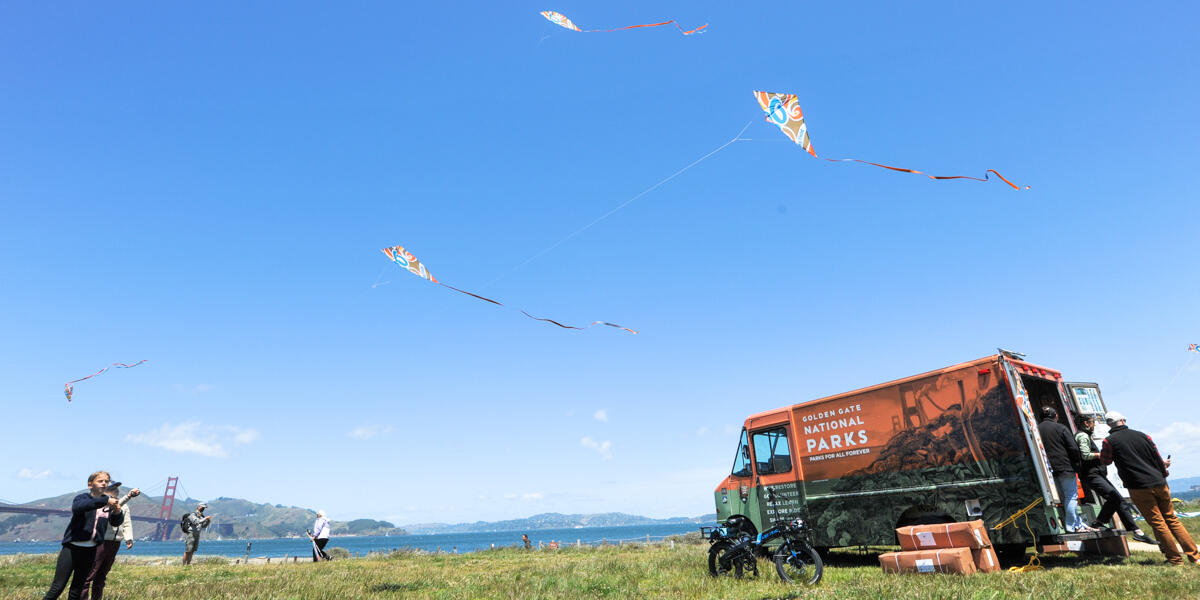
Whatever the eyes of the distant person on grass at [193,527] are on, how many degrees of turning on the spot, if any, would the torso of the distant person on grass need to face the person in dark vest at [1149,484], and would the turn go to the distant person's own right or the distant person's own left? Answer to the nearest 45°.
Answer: approximately 45° to the distant person's own right

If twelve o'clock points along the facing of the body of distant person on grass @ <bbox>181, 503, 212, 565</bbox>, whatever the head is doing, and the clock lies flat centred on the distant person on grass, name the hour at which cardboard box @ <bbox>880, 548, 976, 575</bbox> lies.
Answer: The cardboard box is roughly at 2 o'clock from the distant person on grass.

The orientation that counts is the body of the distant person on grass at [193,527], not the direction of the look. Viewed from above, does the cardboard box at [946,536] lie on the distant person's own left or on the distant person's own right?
on the distant person's own right

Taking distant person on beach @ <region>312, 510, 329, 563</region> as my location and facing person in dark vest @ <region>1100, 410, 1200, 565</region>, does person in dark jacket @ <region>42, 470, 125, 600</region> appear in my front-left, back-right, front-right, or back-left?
front-right

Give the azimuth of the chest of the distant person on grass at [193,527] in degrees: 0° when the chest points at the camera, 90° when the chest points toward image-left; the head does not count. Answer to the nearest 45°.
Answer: approximately 270°

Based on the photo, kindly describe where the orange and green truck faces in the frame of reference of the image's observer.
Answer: facing away from the viewer and to the left of the viewer

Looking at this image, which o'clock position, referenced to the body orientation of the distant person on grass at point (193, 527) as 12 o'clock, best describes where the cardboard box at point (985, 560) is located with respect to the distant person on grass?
The cardboard box is roughly at 2 o'clock from the distant person on grass.

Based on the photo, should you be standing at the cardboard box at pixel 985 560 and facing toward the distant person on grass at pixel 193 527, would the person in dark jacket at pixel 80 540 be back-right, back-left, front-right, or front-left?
front-left

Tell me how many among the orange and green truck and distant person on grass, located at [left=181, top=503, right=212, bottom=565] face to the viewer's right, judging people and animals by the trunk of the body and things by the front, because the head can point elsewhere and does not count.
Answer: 1

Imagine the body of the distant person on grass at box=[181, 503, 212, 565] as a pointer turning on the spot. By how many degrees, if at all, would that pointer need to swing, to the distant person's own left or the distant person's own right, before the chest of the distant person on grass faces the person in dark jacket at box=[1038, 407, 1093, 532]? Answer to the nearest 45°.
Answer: approximately 45° to the distant person's own right

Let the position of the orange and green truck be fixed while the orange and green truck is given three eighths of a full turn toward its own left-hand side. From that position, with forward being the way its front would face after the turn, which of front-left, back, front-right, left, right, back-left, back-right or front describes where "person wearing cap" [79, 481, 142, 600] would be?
front-right

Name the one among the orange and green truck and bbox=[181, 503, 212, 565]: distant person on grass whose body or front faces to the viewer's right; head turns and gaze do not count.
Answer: the distant person on grass

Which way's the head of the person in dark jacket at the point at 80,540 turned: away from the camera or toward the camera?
toward the camera
